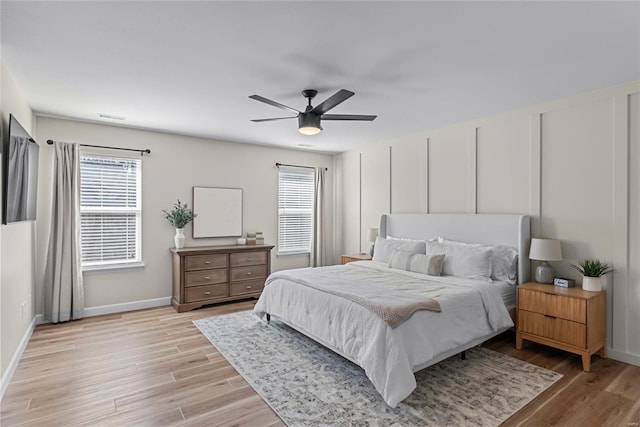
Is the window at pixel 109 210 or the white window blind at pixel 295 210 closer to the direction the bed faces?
the window

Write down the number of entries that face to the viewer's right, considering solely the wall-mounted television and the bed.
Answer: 1

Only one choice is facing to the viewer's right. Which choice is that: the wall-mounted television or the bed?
the wall-mounted television

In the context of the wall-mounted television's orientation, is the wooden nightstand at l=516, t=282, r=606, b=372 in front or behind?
in front

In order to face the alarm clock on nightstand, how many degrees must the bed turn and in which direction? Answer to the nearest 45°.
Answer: approximately 135° to its left

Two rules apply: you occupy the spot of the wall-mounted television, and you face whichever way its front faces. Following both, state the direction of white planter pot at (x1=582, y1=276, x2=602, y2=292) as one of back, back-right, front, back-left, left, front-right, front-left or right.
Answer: front-right

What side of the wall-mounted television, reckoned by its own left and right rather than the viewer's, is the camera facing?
right

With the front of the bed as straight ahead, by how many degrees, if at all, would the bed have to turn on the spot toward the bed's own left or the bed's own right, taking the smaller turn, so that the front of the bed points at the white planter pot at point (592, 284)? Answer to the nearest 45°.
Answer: approximately 135° to the bed's own left

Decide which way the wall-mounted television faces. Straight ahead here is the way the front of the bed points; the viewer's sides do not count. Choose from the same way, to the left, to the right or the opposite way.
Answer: the opposite way

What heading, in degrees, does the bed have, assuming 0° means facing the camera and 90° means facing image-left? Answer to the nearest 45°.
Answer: approximately 45°
